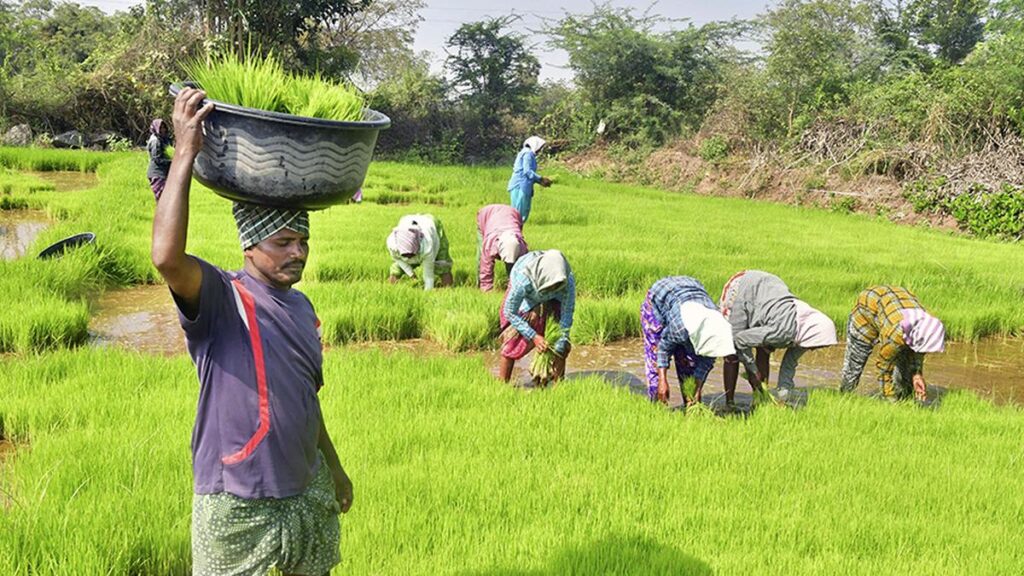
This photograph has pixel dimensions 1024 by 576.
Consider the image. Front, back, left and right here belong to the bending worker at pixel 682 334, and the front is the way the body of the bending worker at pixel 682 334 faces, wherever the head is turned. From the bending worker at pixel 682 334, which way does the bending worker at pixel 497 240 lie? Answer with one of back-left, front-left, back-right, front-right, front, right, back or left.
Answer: back

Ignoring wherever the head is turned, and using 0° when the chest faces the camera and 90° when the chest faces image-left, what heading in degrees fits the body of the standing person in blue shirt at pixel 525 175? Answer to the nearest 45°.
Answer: approximately 270°

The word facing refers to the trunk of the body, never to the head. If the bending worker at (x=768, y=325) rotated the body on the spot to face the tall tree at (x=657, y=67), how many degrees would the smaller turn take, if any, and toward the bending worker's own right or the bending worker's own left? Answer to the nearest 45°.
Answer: approximately 90° to the bending worker's own left

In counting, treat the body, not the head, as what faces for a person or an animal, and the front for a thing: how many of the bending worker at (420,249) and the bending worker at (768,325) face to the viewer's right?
1

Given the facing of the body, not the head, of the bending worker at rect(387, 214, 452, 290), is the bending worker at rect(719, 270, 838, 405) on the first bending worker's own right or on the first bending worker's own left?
on the first bending worker's own left

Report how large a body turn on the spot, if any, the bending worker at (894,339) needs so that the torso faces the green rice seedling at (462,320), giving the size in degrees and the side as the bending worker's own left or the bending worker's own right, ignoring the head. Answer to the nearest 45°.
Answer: approximately 135° to the bending worker's own right

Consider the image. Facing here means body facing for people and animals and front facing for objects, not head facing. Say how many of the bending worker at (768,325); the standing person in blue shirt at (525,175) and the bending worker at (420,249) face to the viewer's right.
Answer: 2

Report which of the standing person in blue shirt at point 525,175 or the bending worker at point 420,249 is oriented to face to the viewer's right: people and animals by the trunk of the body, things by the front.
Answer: the standing person in blue shirt

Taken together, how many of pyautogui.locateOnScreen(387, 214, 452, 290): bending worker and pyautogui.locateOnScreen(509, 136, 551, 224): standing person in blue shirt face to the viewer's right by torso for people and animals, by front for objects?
1

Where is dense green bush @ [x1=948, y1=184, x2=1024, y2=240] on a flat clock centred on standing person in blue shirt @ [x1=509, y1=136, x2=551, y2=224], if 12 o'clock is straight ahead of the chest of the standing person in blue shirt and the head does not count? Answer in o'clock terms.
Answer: The dense green bush is roughly at 11 o'clock from the standing person in blue shirt.

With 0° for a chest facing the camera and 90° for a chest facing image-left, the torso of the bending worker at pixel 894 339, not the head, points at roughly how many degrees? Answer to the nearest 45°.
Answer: approximately 315°

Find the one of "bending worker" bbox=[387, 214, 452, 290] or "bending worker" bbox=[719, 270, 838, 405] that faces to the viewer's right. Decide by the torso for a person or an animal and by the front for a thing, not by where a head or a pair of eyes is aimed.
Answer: "bending worker" bbox=[719, 270, 838, 405]

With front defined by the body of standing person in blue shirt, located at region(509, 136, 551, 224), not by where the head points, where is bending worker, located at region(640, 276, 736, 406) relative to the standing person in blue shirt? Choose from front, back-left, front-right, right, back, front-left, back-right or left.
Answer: right
